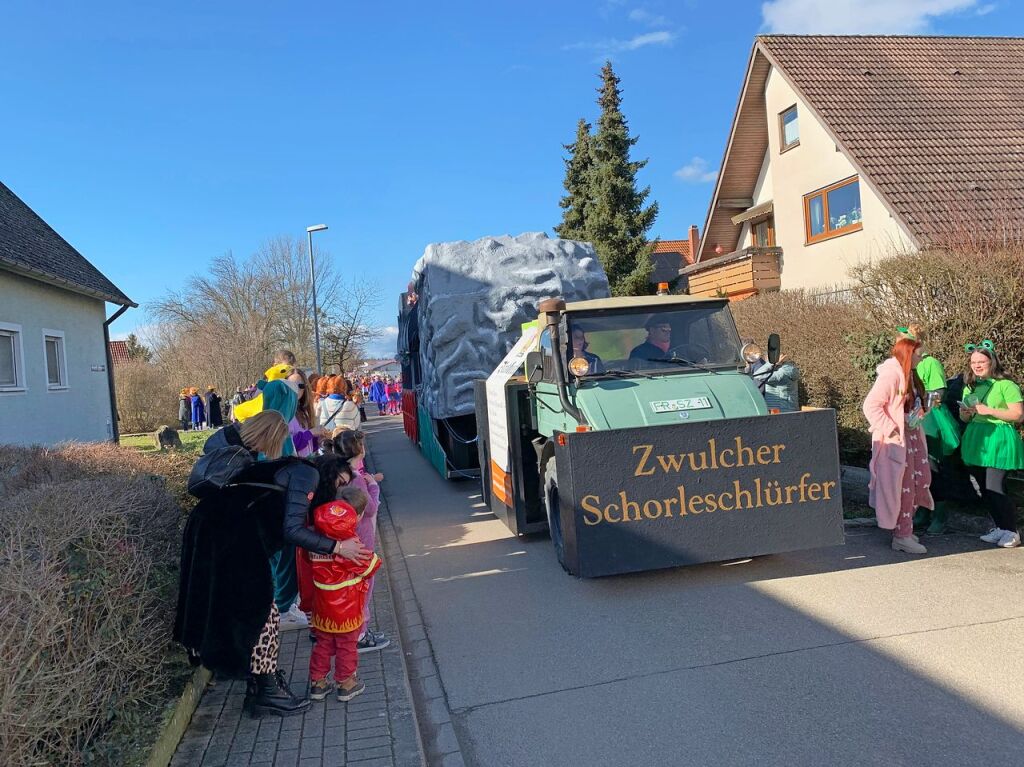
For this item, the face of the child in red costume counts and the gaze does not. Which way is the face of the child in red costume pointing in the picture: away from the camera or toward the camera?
away from the camera

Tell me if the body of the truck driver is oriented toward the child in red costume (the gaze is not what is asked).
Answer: no

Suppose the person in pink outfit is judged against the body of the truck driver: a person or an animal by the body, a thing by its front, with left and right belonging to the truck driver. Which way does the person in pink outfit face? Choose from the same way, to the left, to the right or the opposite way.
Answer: to the left

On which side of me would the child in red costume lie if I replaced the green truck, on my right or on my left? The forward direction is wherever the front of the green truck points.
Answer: on my right

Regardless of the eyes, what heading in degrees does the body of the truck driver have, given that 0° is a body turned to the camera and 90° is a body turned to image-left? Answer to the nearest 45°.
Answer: approximately 315°

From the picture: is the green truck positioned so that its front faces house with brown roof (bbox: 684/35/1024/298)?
no

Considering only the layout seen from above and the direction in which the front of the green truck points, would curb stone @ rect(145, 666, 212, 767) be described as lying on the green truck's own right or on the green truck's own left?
on the green truck's own right

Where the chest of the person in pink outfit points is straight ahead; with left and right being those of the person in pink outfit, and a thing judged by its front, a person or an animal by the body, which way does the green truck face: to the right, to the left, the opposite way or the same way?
to the right

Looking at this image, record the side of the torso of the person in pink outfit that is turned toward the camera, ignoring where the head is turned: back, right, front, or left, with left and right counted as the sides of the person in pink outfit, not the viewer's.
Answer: right

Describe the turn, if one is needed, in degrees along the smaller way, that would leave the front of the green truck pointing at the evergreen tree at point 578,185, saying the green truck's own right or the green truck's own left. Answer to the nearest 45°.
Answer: approximately 135° to the green truck's own left

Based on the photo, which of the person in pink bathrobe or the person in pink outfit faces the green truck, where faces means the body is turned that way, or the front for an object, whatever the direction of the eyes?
the person in pink outfit
